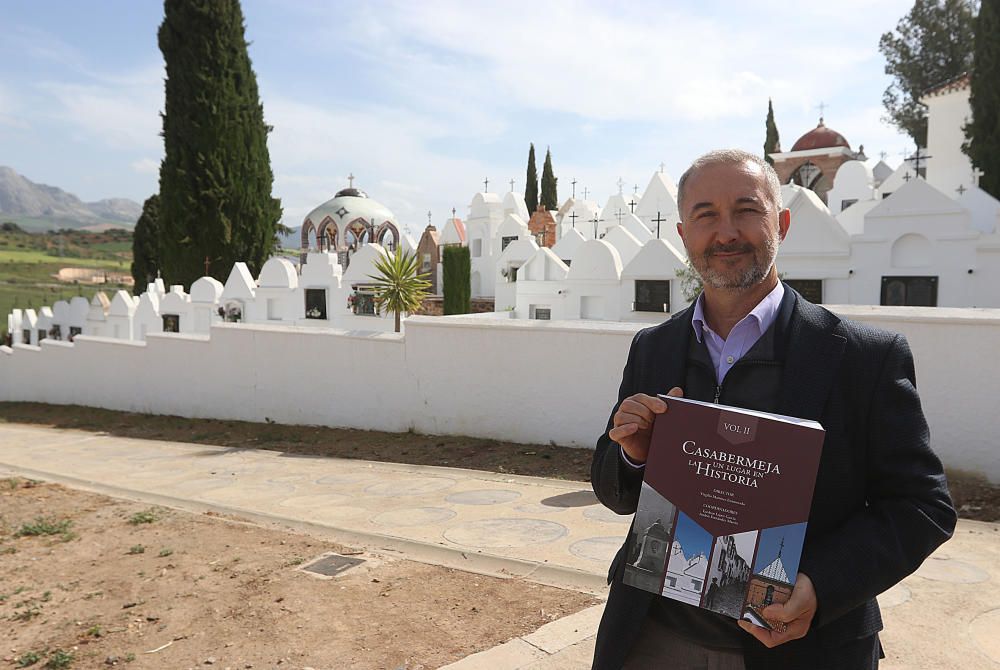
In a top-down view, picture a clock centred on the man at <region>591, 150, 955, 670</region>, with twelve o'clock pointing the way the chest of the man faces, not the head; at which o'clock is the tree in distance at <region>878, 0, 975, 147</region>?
The tree in distance is roughly at 5 o'clock from the man.

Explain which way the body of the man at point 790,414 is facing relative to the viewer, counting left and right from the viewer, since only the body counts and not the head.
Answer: facing the viewer and to the left of the viewer

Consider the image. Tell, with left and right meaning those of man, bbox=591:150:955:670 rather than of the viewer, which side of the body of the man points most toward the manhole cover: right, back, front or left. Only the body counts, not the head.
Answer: right

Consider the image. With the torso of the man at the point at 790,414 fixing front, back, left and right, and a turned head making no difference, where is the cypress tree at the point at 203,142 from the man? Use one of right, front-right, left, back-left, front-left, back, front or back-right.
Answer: right

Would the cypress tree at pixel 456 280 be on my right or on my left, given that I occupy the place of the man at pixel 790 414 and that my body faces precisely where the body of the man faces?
on my right

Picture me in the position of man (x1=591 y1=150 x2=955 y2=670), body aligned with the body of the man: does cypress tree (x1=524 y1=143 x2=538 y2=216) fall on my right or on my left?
on my right

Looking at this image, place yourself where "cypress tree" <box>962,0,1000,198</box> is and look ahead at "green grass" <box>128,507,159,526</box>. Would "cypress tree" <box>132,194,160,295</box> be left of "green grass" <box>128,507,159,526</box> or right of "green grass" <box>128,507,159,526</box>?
right

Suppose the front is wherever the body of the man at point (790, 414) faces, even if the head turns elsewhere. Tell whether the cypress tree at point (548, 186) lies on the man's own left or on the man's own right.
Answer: on the man's own right
